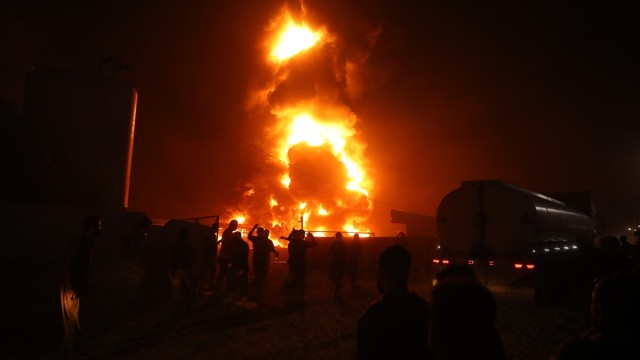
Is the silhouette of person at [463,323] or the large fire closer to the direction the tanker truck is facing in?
the large fire

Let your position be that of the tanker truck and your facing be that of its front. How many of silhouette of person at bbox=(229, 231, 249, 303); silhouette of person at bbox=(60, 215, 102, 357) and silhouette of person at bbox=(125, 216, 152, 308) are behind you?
3

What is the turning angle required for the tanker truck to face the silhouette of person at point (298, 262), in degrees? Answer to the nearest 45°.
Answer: approximately 180°

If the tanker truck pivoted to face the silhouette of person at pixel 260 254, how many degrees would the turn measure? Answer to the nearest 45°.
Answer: approximately 180°

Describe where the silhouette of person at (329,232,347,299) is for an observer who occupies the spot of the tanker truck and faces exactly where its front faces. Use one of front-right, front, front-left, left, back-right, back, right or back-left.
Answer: back-left

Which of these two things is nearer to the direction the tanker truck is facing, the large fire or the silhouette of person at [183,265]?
the large fire

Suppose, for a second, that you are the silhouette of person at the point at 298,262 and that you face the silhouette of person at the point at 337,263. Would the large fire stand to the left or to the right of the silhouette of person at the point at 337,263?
left

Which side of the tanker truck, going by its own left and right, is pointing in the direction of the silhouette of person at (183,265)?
back

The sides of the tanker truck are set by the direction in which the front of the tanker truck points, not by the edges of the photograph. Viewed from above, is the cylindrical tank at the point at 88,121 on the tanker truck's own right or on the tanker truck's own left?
on the tanker truck's own left

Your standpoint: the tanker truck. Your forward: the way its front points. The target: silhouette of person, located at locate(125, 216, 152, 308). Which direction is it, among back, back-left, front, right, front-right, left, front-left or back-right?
back

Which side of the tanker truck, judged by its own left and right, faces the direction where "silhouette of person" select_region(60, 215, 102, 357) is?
back

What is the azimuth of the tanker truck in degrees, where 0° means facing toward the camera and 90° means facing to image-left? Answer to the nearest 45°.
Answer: approximately 225°
